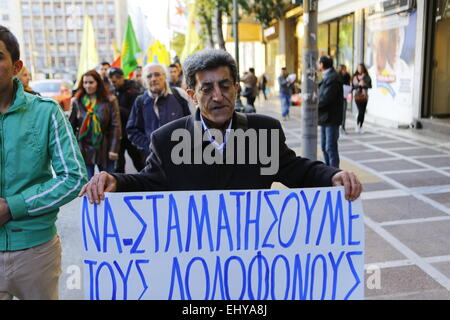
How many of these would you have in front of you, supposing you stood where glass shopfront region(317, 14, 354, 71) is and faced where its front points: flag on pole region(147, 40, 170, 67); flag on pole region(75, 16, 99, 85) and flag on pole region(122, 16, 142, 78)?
3

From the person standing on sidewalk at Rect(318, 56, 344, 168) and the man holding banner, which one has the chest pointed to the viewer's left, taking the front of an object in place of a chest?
the person standing on sidewalk

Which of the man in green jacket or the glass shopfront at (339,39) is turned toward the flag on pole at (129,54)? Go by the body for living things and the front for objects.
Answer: the glass shopfront

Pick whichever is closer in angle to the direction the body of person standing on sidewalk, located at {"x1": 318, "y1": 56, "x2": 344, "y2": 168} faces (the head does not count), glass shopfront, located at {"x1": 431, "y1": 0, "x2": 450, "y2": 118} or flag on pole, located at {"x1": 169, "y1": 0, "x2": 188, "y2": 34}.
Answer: the flag on pole

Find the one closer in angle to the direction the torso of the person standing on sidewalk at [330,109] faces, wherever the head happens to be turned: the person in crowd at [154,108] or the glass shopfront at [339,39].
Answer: the person in crowd

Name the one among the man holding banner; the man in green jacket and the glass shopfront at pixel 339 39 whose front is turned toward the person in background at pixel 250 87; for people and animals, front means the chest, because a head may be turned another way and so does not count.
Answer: the glass shopfront

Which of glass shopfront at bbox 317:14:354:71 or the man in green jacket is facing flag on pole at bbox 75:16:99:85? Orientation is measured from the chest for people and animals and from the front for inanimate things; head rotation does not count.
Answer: the glass shopfront

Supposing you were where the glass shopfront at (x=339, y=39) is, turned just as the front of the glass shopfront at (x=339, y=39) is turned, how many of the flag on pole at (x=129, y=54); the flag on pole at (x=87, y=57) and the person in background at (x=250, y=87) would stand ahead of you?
3

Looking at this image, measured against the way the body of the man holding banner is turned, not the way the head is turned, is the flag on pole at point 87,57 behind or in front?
behind

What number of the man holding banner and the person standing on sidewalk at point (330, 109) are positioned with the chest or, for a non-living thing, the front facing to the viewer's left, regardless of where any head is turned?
1

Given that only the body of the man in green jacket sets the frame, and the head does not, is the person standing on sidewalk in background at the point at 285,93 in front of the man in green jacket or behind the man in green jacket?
behind
